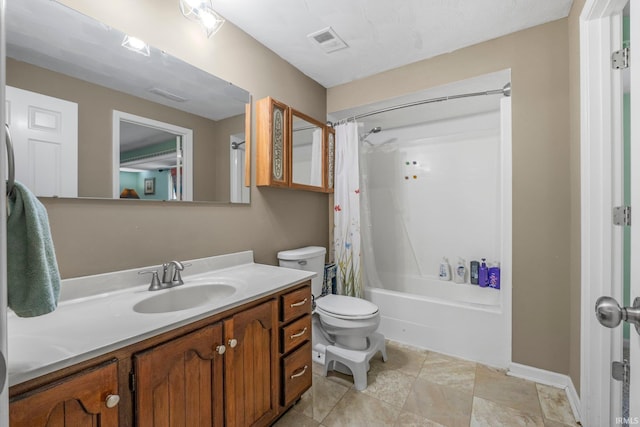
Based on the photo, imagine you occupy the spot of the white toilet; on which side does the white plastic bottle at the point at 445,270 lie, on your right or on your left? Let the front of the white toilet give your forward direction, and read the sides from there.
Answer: on your left

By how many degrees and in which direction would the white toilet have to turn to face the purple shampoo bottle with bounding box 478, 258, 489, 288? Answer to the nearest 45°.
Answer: approximately 90° to its left

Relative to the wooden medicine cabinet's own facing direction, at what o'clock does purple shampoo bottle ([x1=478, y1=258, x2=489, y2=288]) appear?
The purple shampoo bottle is roughly at 10 o'clock from the wooden medicine cabinet.

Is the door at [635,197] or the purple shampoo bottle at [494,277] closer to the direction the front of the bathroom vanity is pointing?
the door

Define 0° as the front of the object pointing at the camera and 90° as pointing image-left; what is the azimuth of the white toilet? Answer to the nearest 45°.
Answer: approximately 315°

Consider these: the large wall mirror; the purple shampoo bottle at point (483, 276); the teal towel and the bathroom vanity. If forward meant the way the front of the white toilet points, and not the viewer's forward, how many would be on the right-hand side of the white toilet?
3

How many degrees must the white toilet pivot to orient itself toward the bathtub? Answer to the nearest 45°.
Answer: approximately 45° to its left

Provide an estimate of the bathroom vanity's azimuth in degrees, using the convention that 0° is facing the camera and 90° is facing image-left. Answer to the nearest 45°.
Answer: approximately 315°
